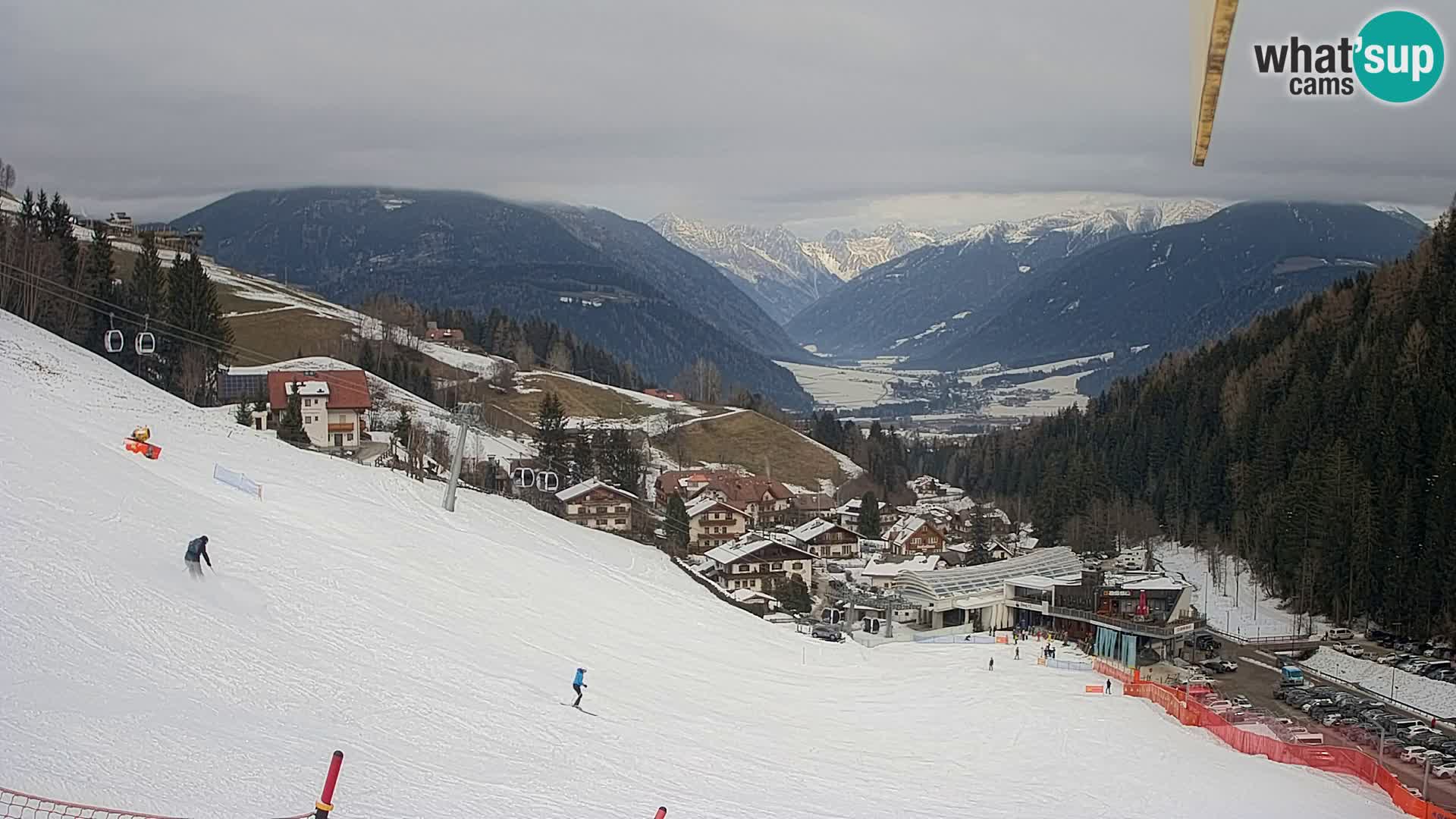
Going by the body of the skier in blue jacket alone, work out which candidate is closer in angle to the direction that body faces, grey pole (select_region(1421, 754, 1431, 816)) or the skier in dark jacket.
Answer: the grey pole

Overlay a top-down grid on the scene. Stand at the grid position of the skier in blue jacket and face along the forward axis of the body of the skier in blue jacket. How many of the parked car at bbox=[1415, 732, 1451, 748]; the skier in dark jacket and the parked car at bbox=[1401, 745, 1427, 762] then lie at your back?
1

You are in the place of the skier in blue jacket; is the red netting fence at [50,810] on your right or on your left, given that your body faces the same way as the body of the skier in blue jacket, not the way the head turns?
on your right

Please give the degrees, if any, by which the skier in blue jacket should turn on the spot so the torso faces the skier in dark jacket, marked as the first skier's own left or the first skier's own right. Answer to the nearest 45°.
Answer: approximately 180°

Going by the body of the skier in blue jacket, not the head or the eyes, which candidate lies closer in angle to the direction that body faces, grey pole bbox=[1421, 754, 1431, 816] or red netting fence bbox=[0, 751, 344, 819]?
the grey pole

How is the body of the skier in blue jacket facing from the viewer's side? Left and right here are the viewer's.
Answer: facing to the right of the viewer

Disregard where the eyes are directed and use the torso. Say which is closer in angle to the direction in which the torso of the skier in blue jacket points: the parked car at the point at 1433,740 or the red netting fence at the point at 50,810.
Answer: the parked car
